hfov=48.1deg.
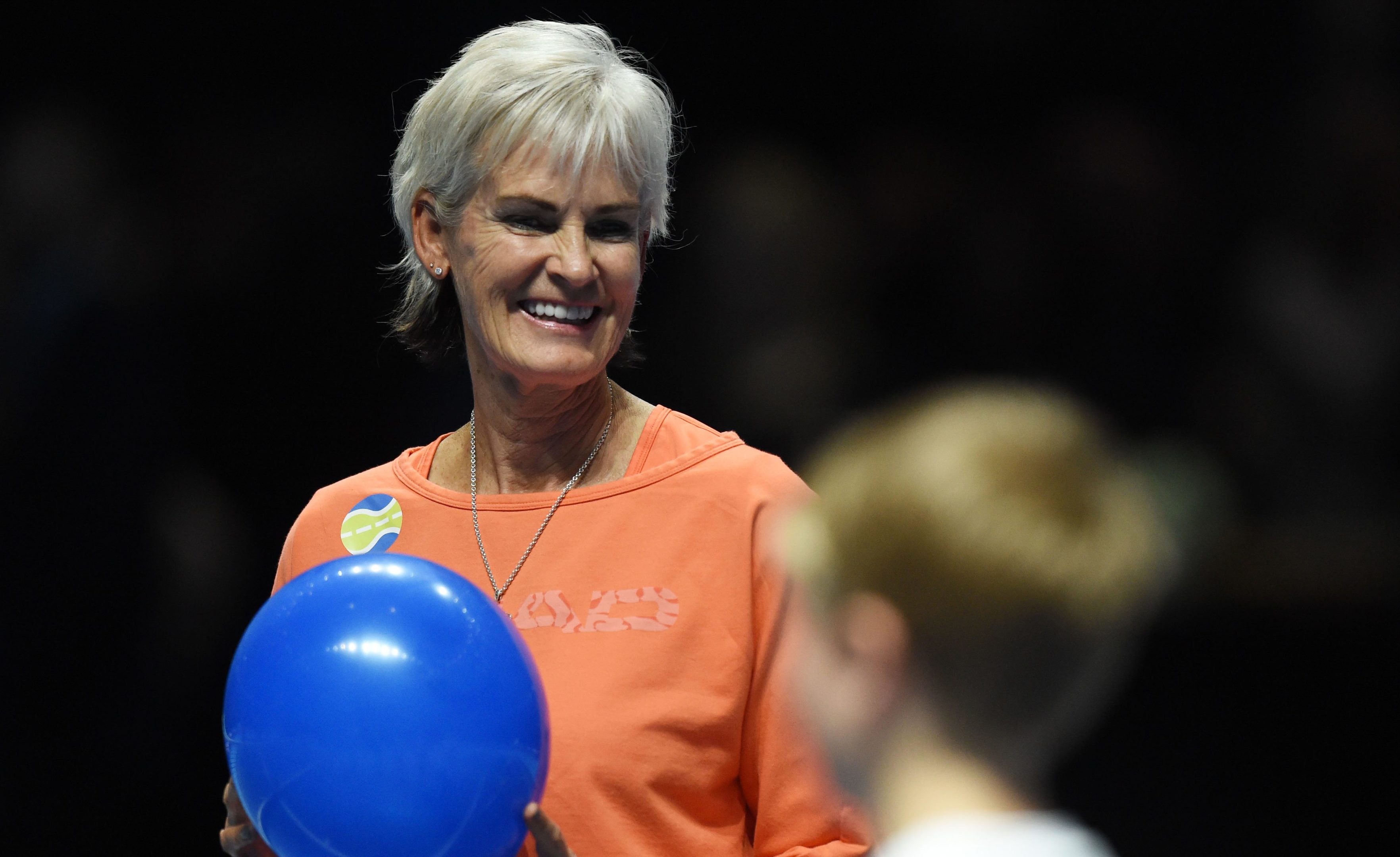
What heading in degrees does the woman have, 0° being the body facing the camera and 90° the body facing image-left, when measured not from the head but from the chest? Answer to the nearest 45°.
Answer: approximately 0°

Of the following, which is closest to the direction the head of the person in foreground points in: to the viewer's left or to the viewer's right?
to the viewer's left

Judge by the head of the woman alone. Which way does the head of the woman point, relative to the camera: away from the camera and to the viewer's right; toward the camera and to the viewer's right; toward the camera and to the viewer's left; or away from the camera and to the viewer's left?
toward the camera and to the viewer's right

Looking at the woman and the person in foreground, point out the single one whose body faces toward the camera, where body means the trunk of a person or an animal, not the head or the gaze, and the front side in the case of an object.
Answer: the woman

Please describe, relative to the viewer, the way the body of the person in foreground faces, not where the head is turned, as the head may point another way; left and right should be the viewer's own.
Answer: facing away from the viewer and to the left of the viewer

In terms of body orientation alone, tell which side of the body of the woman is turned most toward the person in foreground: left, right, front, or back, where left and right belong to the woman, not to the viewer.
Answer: front

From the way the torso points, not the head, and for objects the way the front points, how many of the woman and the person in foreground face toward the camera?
1

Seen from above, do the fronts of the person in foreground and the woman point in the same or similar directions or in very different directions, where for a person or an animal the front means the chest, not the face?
very different directions

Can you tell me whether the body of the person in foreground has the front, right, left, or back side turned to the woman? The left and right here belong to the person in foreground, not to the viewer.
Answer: front
